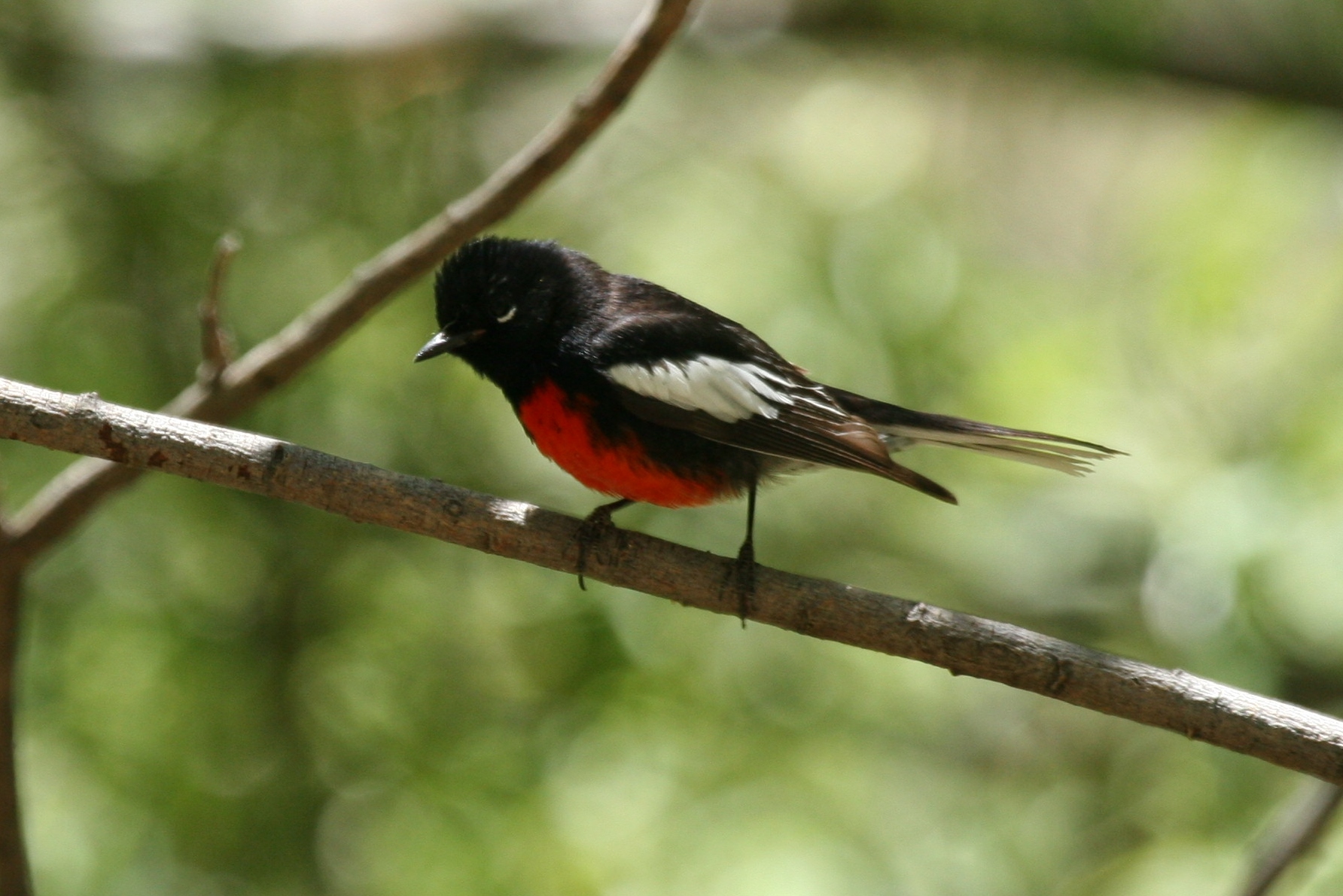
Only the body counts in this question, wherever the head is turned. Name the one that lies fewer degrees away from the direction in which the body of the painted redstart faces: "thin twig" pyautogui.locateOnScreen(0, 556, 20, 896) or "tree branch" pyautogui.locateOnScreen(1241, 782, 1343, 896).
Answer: the thin twig

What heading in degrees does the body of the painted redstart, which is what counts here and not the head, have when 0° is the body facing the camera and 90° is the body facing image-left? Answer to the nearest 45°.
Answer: approximately 90°

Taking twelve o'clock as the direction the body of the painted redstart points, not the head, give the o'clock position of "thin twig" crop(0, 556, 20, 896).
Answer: The thin twig is roughly at 11 o'clock from the painted redstart.

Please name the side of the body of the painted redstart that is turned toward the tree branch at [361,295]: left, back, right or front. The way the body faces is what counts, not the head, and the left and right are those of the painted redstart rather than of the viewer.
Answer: front

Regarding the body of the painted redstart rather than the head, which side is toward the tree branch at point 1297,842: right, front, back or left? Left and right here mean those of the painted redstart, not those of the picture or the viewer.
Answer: back
